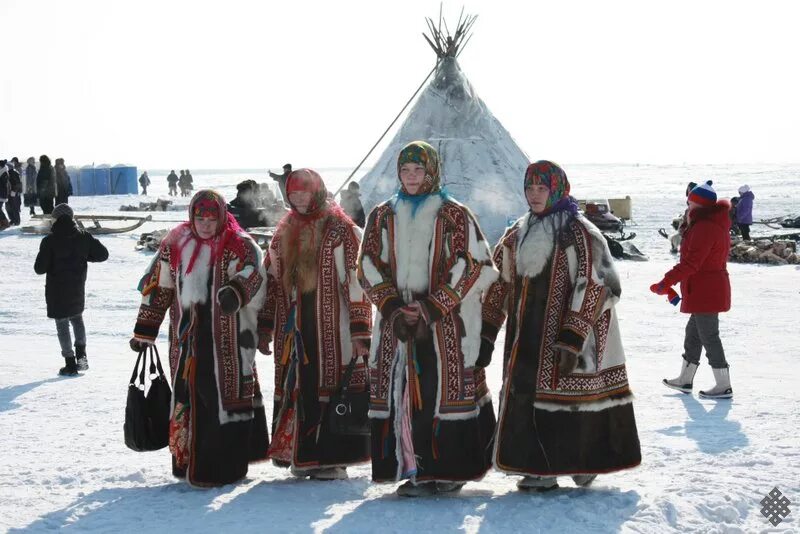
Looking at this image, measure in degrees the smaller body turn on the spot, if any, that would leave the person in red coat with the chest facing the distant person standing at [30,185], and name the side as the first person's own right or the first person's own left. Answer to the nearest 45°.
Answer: approximately 45° to the first person's own right

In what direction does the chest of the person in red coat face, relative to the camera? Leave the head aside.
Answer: to the viewer's left

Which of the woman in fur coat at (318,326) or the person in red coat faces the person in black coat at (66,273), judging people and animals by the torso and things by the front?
the person in red coat

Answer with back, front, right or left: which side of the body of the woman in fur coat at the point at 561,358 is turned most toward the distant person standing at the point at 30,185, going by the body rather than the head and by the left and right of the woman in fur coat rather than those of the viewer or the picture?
right

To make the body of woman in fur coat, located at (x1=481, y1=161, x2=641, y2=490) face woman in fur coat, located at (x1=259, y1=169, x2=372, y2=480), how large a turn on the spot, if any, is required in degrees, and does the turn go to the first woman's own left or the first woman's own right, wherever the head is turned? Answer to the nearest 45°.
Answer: approximately 45° to the first woman's own right

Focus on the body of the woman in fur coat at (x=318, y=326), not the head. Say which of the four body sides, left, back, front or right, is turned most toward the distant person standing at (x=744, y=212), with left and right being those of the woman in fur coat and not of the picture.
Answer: back

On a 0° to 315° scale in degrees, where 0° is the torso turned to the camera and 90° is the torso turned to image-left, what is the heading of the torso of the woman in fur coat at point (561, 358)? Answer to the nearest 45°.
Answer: approximately 45°

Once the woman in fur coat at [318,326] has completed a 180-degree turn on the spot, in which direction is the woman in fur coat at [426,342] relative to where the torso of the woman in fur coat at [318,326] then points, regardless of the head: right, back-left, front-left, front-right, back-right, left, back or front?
right

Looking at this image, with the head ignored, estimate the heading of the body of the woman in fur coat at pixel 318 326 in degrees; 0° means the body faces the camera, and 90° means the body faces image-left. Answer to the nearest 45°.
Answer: approximately 45°
